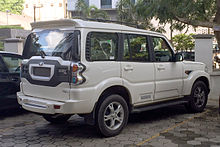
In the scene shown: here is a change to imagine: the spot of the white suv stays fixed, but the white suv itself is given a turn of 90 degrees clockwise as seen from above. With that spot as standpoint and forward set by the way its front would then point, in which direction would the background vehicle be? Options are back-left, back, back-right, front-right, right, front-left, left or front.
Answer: back

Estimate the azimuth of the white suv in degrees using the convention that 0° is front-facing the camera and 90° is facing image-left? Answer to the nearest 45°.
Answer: approximately 225°
